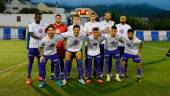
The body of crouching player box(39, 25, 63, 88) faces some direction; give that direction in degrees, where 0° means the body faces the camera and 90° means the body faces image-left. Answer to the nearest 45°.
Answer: approximately 0°

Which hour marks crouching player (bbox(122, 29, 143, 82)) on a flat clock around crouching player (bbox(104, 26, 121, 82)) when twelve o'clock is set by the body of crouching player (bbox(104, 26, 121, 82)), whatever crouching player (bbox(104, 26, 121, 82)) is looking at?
crouching player (bbox(122, 29, 143, 82)) is roughly at 9 o'clock from crouching player (bbox(104, 26, 121, 82)).

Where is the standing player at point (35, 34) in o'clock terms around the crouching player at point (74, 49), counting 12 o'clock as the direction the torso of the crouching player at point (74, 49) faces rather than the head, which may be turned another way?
the standing player at point (35, 34) is roughly at 3 o'clock from the crouching player at point (74, 49).

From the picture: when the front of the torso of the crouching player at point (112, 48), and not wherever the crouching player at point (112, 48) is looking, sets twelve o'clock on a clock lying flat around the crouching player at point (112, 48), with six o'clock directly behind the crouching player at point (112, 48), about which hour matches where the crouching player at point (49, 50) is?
the crouching player at point (49, 50) is roughly at 2 o'clock from the crouching player at point (112, 48).

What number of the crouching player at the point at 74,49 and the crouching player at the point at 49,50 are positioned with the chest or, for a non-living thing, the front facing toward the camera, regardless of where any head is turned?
2

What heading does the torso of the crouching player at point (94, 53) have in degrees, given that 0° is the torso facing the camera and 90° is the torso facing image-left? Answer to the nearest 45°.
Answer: approximately 0°
